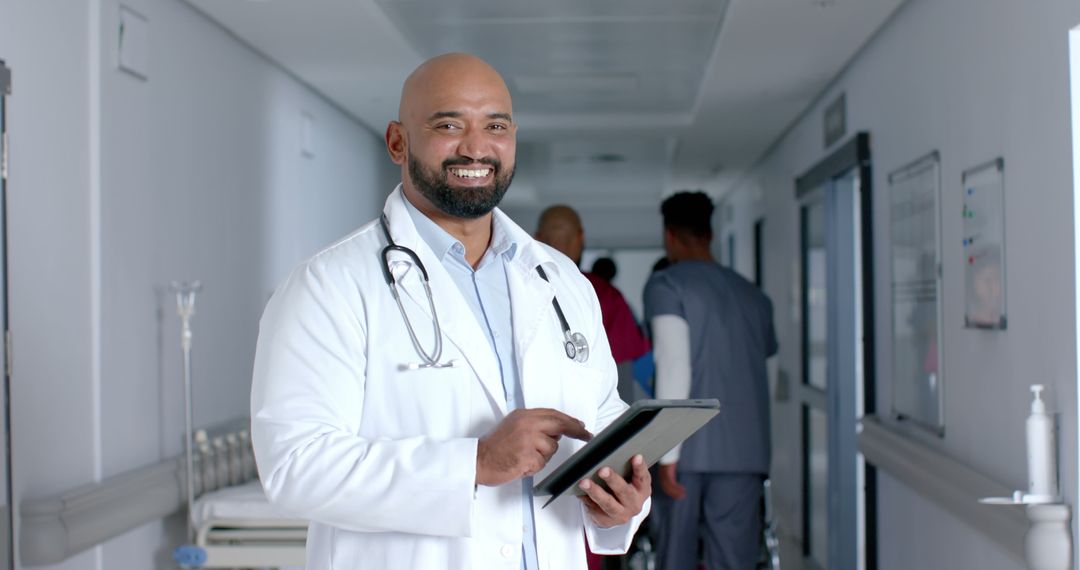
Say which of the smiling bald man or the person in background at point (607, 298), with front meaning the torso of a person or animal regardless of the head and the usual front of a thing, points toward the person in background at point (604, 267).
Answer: the person in background at point (607, 298)

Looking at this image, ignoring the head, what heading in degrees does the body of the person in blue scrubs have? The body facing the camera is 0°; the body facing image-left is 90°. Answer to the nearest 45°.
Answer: approximately 135°

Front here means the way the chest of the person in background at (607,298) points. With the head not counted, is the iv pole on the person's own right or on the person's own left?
on the person's own left

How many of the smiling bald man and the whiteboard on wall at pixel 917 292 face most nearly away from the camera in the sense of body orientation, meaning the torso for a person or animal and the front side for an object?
0

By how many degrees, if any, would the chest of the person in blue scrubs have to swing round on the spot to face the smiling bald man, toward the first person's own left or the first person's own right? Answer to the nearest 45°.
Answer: approximately 135° to the first person's own left

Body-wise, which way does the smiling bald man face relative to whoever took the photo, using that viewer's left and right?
facing the viewer and to the right of the viewer

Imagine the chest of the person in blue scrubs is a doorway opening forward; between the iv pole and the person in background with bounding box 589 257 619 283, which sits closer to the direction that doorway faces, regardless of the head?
the person in background

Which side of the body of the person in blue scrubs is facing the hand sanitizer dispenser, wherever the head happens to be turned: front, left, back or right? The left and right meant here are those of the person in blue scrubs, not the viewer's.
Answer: back

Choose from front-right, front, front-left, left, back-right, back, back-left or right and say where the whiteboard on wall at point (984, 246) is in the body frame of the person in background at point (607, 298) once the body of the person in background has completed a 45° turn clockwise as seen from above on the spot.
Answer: right

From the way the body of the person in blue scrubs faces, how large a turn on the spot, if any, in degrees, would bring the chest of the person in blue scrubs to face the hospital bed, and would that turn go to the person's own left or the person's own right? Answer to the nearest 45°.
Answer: approximately 90° to the person's own left

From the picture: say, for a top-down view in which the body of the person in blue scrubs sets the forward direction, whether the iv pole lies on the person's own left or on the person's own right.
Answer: on the person's own left

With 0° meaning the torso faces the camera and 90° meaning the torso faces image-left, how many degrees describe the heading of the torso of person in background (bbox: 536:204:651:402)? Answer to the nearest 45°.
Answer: approximately 180°

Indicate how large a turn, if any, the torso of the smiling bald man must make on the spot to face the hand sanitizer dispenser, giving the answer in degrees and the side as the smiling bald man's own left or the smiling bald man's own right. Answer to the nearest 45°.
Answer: approximately 90° to the smiling bald man's own left

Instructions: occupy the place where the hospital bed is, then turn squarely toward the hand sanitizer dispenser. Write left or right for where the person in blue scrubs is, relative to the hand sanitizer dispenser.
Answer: left

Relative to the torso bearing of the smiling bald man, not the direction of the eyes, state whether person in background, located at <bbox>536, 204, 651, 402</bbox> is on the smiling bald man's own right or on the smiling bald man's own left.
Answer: on the smiling bald man's own left

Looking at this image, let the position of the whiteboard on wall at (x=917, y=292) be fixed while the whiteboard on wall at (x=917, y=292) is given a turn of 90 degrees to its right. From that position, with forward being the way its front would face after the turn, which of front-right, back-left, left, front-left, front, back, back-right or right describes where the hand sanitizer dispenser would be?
back

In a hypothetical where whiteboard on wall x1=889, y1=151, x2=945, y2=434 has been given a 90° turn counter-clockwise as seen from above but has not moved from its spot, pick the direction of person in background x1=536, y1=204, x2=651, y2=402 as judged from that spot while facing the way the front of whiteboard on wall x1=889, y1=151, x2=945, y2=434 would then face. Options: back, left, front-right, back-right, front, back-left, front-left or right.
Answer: right

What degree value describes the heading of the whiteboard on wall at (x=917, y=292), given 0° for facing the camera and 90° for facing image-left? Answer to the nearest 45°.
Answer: approximately 90°
